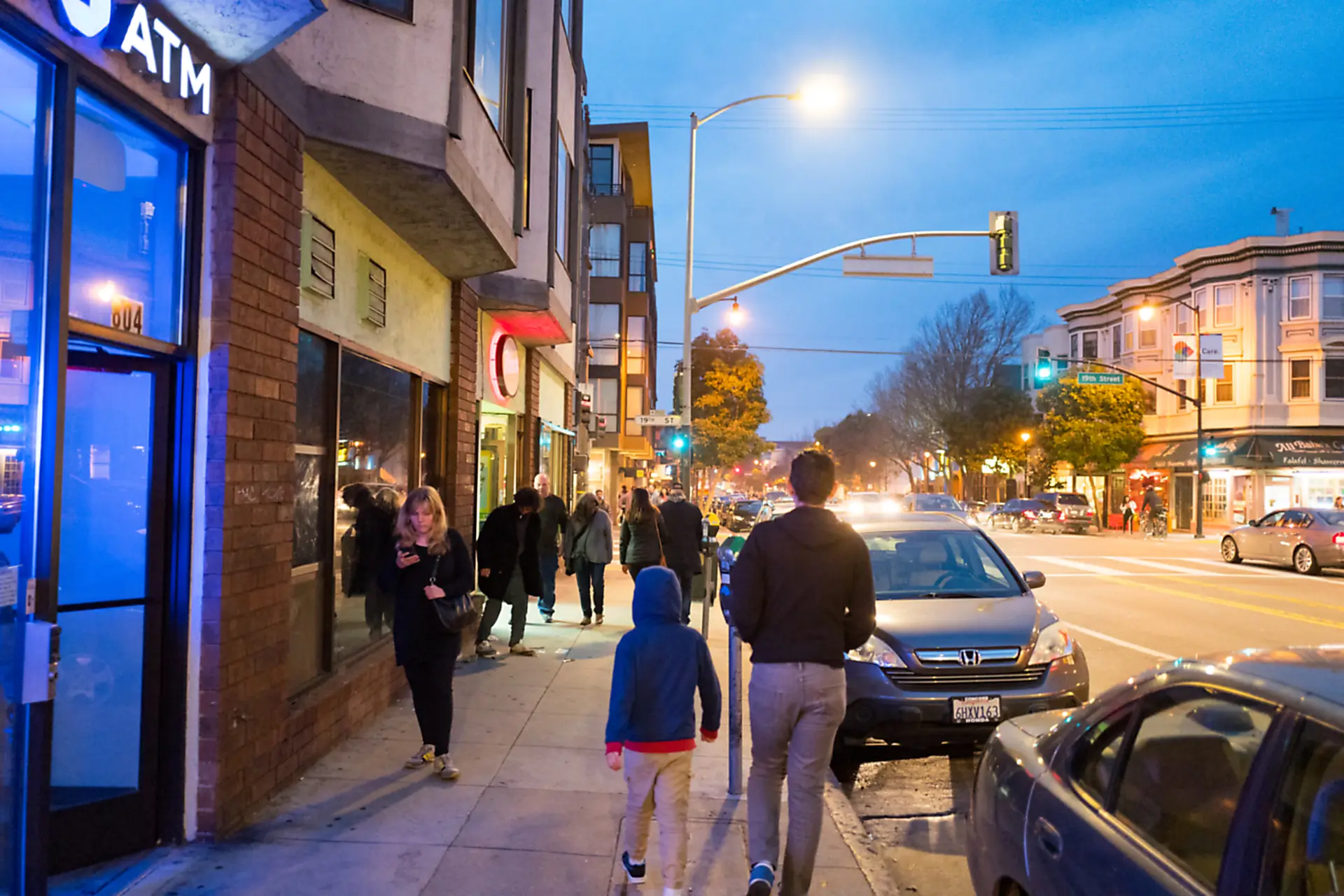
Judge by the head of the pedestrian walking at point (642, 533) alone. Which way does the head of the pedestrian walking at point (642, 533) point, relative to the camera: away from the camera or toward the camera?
away from the camera

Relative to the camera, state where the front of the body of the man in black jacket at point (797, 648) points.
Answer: away from the camera

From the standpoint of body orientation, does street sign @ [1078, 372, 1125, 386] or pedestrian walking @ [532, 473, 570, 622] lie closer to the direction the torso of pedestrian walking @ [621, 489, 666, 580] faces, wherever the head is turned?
the street sign

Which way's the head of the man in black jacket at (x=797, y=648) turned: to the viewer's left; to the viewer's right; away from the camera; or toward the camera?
away from the camera

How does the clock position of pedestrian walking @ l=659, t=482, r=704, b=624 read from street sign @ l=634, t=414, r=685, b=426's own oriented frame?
The pedestrian walking is roughly at 12 o'clock from the street sign.

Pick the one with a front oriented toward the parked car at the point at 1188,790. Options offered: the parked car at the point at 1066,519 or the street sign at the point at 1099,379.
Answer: the street sign

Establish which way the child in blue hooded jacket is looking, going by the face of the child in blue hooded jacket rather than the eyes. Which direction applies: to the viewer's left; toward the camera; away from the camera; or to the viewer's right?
away from the camera

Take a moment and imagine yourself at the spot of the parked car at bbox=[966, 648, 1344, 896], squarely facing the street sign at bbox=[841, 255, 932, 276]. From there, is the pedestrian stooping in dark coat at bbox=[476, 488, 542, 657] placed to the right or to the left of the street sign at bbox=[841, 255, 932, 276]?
left

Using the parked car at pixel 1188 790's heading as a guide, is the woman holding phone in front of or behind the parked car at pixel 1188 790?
behind

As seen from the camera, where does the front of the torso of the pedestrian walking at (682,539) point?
away from the camera

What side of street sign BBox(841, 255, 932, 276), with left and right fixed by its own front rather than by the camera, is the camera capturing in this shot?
back

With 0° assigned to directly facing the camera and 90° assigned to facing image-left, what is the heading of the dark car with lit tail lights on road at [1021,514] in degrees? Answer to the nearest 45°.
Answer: approximately 135°
